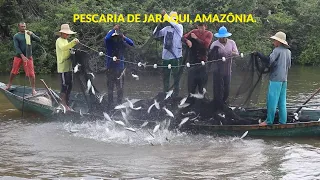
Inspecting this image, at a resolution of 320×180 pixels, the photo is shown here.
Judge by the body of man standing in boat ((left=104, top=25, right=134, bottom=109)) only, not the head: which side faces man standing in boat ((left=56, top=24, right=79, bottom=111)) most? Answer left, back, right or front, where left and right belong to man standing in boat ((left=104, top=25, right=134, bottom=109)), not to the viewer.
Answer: right

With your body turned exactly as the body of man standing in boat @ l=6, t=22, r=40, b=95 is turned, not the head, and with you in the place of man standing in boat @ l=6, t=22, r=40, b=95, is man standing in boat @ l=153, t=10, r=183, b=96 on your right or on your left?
on your left

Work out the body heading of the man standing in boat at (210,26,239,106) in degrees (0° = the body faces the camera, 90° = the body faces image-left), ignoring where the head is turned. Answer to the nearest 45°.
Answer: approximately 0°

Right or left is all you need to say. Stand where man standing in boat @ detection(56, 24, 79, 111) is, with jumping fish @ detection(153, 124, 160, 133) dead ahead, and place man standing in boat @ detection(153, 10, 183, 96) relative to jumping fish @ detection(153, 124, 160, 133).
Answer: left

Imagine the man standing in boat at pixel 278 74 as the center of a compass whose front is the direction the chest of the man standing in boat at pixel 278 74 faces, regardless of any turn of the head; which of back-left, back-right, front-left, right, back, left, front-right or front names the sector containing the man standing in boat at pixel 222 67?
front-left
